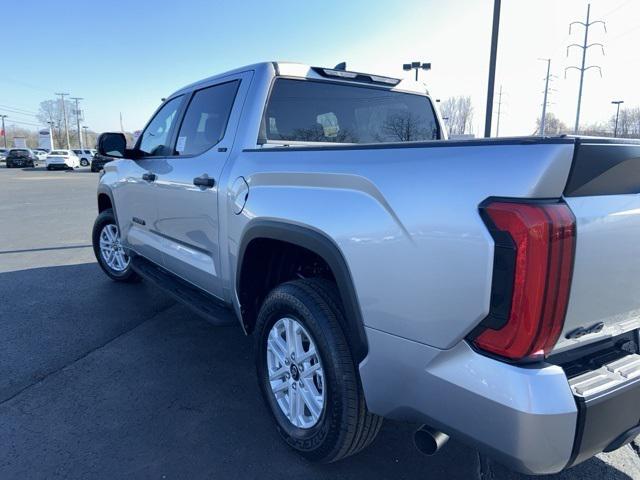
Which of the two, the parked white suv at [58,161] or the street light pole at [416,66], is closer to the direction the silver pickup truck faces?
the parked white suv

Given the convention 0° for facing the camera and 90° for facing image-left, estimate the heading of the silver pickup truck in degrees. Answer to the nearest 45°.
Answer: approximately 135°

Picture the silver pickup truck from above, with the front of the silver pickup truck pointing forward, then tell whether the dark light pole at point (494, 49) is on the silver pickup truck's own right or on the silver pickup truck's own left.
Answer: on the silver pickup truck's own right

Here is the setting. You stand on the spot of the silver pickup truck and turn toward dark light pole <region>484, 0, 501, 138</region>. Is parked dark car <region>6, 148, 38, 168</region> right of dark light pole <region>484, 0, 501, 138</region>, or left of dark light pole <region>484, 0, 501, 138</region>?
left

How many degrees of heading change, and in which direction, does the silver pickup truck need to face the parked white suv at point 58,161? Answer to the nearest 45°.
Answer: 0° — it already faces it

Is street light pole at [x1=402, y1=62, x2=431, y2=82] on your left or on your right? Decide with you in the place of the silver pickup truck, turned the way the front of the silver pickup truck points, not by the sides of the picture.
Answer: on your right

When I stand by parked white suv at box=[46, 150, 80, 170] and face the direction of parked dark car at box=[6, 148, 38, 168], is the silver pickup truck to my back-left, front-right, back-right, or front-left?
back-left

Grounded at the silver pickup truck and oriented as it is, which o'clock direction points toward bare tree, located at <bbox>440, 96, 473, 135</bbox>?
The bare tree is roughly at 2 o'clock from the silver pickup truck.

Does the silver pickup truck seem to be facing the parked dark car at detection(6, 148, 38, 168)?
yes
